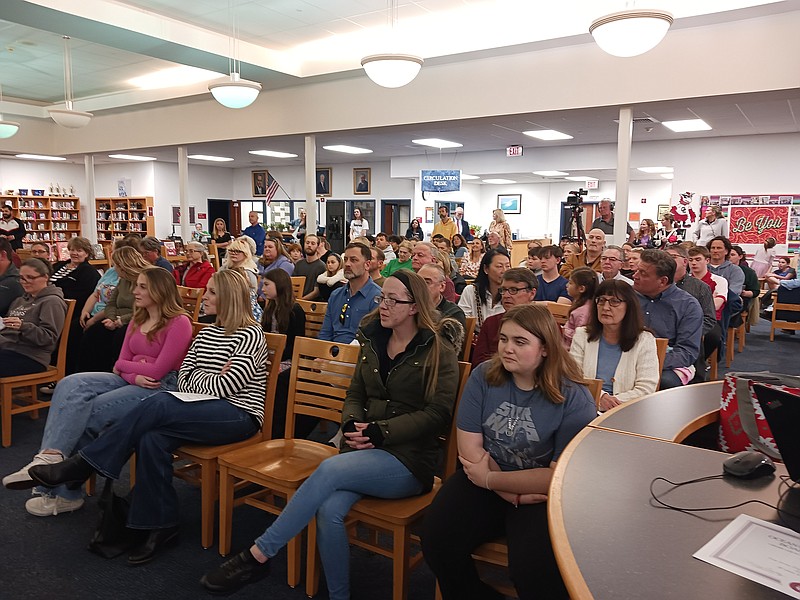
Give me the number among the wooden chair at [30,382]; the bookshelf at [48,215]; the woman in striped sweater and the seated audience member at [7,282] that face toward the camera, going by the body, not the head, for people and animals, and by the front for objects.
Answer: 1

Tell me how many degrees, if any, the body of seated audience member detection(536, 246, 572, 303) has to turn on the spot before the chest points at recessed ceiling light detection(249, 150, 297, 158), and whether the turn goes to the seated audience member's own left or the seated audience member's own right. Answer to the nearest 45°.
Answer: approximately 90° to the seated audience member's own right

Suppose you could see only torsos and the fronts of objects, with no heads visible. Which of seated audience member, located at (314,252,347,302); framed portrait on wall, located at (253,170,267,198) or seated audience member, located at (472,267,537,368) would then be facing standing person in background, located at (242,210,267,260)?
the framed portrait on wall

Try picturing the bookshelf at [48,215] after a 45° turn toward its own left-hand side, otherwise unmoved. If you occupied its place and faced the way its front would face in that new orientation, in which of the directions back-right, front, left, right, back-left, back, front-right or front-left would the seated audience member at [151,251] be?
front-right

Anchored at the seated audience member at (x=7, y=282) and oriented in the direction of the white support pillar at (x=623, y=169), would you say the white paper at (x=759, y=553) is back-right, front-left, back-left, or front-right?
front-right

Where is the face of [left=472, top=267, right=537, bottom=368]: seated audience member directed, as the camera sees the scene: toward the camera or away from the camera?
toward the camera

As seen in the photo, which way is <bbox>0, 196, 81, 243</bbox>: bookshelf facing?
toward the camera

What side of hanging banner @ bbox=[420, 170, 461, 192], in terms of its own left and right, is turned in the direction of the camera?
front

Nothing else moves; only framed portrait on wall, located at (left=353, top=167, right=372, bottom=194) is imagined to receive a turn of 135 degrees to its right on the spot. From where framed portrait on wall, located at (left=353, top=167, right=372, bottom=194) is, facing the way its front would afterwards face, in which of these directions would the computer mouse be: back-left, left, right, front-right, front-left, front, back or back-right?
back-left

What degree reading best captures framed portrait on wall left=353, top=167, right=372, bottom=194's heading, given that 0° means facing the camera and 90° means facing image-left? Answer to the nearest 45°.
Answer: approximately 0°

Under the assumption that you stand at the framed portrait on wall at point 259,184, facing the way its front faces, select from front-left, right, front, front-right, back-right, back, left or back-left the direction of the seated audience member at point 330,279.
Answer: front

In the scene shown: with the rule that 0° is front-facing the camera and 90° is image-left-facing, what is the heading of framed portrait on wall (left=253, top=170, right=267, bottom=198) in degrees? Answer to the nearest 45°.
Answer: approximately 0°
